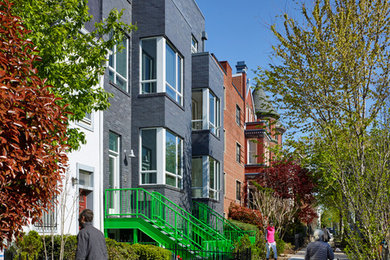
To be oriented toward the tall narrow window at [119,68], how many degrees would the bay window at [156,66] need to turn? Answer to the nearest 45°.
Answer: approximately 90° to its right

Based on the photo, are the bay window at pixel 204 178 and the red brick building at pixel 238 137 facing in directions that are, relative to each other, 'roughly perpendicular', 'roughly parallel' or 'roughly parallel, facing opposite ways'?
roughly parallel

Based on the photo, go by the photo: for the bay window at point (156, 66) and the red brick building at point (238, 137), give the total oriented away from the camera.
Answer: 0

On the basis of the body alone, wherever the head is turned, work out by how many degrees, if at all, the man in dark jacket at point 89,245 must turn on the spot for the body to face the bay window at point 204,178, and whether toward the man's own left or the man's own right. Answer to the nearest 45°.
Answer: approximately 45° to the man's own right

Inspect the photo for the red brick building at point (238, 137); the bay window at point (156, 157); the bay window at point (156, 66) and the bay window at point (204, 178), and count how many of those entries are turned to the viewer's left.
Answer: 0

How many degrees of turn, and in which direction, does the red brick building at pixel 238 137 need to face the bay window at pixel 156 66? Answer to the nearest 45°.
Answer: approximately 45° to its right

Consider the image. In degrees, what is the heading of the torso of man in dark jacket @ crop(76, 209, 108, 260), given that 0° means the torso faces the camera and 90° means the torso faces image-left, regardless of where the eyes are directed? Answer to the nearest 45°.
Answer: approximately 135°

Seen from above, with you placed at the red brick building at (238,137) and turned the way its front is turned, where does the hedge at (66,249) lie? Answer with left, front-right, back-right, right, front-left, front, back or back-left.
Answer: front-right

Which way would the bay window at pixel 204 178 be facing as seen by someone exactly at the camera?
facing the viewer and to the right of the viewer

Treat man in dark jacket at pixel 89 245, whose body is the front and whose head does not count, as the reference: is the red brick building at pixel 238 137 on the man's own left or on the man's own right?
on the man's own right

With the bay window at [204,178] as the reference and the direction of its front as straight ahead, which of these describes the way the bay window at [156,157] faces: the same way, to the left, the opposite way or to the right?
the same way

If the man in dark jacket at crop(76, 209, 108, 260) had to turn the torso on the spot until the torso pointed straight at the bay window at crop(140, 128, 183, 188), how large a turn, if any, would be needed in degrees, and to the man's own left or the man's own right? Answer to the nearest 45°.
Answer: approximately 45° to the man's own right

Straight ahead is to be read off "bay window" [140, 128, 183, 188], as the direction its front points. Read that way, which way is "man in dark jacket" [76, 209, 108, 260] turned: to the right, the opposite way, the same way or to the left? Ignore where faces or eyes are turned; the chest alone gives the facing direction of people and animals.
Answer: the opposite way

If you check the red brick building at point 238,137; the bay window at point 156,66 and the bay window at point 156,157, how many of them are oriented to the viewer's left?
0

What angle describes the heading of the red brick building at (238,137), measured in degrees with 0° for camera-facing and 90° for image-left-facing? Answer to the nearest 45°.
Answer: approximately 315°
